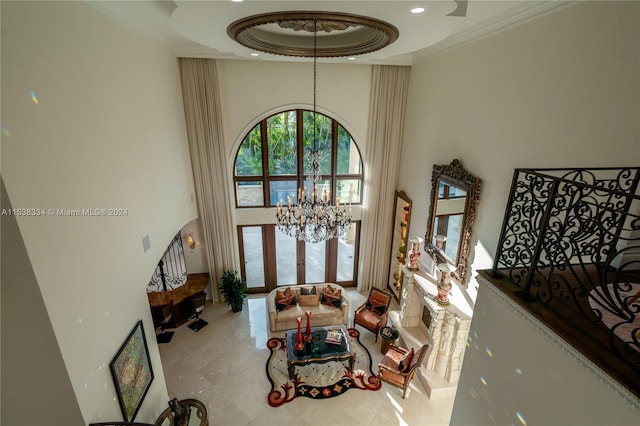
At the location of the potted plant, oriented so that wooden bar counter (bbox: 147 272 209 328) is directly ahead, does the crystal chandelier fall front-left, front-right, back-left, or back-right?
back-left

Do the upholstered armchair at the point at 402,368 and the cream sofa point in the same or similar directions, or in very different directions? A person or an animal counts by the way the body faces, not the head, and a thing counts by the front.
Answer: very different directions

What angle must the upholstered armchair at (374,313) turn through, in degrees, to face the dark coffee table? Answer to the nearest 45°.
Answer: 0° — it already faces it

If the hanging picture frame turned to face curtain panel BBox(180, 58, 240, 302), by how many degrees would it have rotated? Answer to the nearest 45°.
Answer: approximately 45° to its left

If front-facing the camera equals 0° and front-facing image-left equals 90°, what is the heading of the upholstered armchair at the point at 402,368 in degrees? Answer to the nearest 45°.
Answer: approximately 135°
